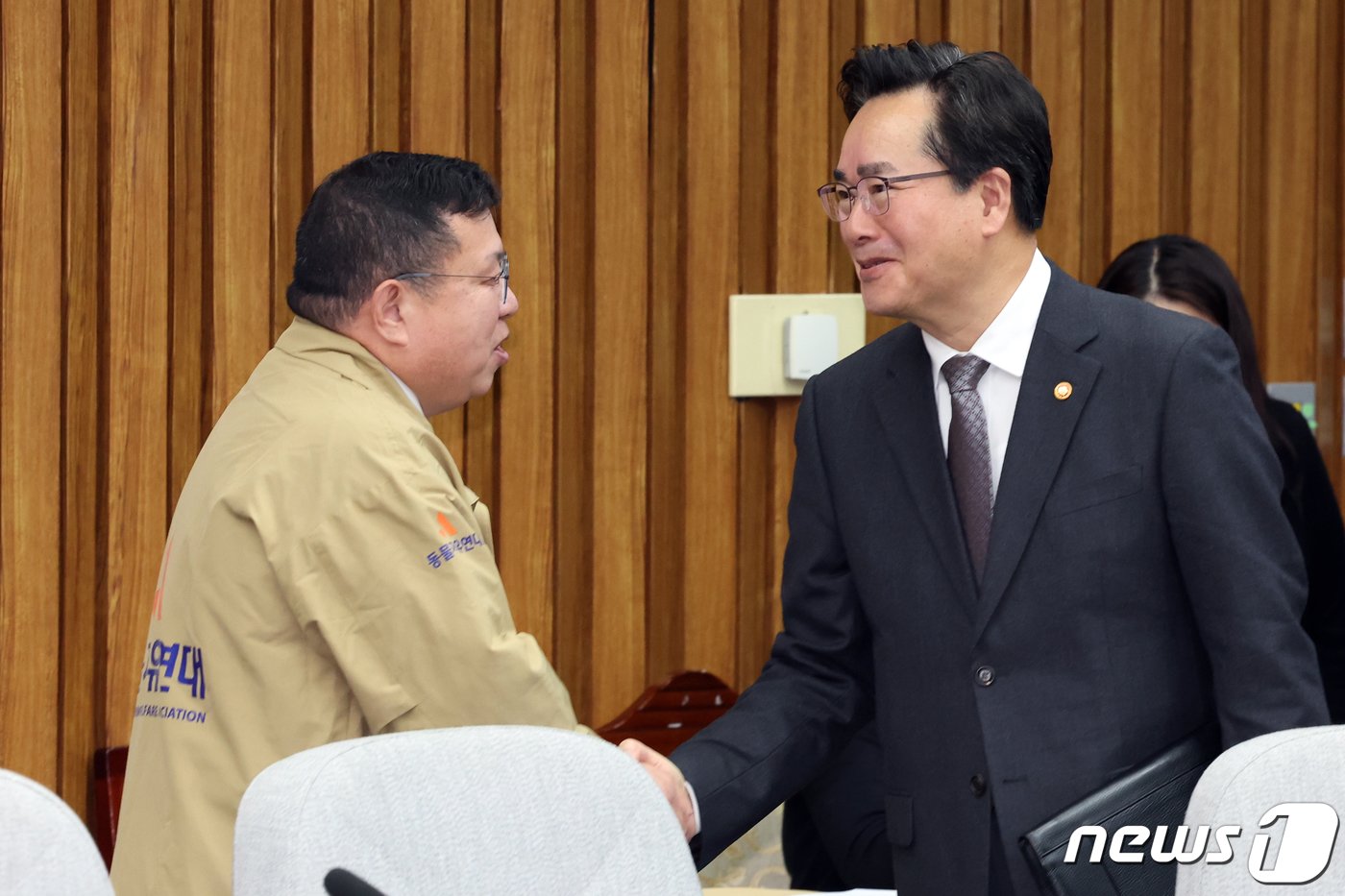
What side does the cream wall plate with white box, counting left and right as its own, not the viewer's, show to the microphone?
front

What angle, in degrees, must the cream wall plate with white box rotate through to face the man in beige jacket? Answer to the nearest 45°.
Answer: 0° — it already faces them

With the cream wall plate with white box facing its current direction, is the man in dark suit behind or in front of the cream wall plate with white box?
in front

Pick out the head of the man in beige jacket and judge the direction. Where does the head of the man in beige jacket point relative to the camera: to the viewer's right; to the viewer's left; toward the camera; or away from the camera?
to the viewer's right

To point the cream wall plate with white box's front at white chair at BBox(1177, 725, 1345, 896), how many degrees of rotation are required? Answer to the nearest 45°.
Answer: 0° — it already faces it

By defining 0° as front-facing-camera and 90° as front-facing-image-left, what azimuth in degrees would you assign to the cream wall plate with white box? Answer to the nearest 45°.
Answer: approximately 0°

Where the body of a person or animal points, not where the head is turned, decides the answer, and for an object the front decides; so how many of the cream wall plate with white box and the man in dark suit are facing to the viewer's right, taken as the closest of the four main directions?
0
